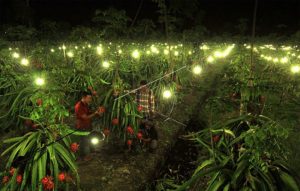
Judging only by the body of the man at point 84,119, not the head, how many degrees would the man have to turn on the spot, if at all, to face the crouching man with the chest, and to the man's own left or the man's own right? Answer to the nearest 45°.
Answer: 0° — they already face them

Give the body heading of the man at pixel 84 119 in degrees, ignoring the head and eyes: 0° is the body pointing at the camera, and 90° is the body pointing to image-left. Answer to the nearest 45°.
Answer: approximately 270°
